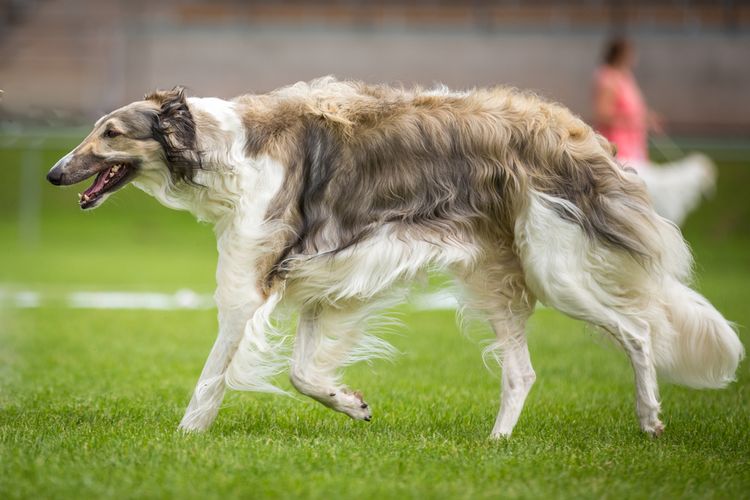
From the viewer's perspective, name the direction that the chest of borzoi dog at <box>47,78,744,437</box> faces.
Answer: to the viewer's left
